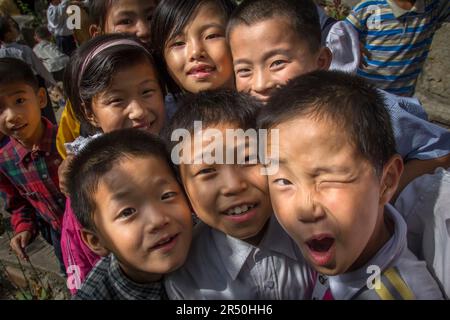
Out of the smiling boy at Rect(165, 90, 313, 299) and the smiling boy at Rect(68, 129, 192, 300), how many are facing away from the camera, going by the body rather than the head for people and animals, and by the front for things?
0

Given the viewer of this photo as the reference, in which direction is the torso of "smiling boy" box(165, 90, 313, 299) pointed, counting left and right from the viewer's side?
facing the viewer

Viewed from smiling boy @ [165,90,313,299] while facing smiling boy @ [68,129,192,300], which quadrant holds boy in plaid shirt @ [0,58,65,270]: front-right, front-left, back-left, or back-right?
front-right

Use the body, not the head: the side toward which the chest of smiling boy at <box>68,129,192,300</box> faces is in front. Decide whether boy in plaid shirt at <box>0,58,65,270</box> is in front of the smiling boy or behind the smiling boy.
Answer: behind

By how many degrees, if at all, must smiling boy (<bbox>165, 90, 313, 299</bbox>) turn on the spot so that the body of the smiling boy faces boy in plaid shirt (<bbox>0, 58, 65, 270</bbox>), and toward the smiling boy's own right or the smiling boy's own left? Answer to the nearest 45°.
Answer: approximately 135° to the smiling boy's own right

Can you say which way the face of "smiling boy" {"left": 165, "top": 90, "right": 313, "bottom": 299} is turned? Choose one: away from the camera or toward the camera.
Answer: toward the camera

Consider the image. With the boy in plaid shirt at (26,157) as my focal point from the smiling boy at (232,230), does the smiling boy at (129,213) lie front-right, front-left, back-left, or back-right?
front-left
